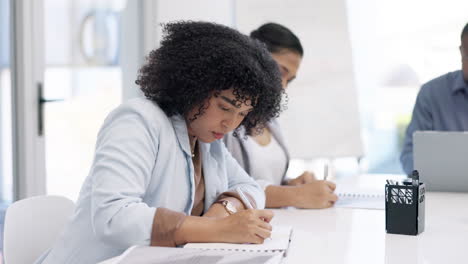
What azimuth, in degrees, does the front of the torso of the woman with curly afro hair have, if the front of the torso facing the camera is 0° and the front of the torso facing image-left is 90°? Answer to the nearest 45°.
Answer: approximately 315°

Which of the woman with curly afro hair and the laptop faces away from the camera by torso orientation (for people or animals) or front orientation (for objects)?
the laptop

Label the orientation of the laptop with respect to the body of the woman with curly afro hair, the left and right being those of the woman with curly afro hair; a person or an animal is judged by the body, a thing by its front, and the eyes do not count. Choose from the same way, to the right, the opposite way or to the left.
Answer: to the left

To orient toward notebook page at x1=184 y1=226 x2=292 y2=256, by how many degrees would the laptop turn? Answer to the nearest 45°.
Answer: approximately 180°

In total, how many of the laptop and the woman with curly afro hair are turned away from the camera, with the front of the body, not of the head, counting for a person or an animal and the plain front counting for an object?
1

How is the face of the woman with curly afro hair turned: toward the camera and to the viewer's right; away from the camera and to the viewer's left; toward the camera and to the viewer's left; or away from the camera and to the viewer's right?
toward the camera and to the viewer's right

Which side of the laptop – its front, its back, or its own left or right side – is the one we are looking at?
back

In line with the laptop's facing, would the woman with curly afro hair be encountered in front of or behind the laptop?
behind

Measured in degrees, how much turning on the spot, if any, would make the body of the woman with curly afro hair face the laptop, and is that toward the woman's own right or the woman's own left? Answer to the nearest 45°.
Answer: approximately 90° to the woman's own left
